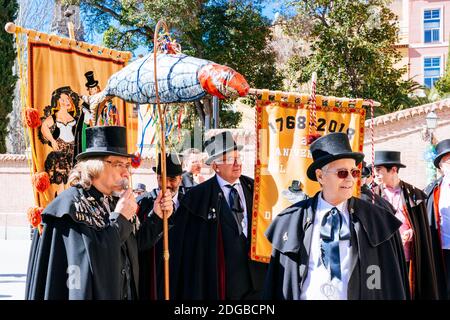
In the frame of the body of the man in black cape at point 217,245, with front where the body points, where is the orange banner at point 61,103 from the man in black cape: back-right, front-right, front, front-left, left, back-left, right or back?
back-right

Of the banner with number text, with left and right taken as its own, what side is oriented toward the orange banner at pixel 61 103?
right

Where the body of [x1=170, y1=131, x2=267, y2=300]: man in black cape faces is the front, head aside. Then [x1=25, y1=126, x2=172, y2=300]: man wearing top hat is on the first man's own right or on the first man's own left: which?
on the first man's own right

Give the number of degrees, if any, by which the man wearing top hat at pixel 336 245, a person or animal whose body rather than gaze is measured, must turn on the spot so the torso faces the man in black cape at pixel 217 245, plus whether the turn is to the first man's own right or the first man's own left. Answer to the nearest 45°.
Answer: approximately 135° to the first man's own right

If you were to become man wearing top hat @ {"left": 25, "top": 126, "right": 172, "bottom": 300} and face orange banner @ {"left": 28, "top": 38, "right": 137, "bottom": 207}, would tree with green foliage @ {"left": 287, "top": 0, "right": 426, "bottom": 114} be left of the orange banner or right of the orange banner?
right

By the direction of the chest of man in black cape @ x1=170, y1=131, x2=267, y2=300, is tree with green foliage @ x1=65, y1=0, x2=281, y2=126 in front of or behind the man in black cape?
behind

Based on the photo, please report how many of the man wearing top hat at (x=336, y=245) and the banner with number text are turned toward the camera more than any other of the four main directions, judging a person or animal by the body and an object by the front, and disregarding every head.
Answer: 2

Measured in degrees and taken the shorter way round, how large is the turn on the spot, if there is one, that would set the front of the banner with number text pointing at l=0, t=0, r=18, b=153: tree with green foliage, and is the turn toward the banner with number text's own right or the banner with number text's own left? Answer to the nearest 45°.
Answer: approximately 135° to the banner with number text's own right

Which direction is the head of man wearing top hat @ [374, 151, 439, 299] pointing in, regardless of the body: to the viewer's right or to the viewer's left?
to the viewer's left

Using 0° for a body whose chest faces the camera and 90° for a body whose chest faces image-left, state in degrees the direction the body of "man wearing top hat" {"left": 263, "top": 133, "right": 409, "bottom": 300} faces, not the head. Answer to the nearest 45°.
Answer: approximately 0°

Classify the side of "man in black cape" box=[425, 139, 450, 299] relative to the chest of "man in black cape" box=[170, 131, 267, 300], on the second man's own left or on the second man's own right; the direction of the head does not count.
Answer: on the second man's own left

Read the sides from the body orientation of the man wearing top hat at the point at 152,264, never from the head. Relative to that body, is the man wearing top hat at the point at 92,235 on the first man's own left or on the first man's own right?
on the first man's own right
